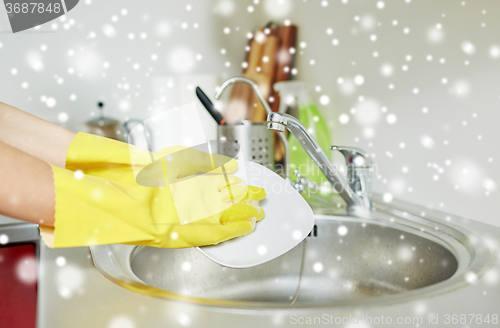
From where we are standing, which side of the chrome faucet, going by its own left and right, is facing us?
left
